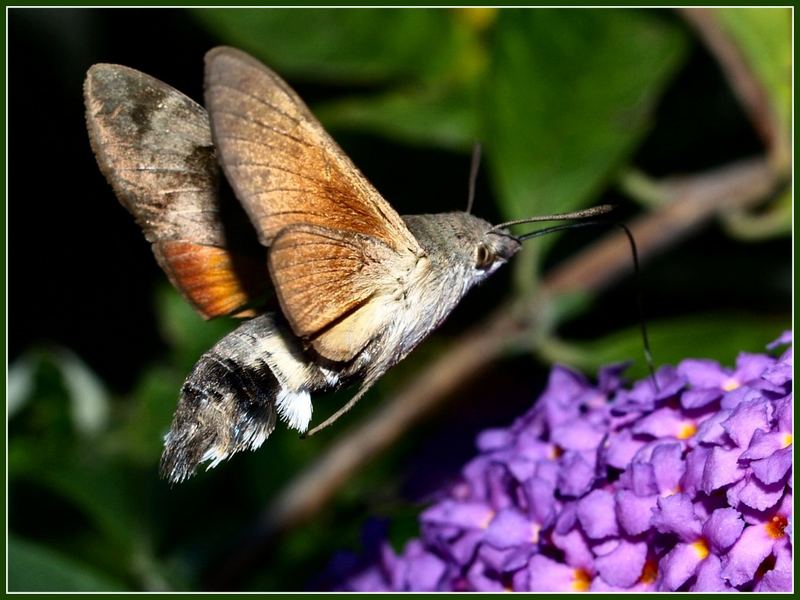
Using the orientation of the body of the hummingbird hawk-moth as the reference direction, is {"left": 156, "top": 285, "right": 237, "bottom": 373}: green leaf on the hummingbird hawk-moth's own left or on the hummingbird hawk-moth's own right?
on the hummingbird hawk-moth's own left

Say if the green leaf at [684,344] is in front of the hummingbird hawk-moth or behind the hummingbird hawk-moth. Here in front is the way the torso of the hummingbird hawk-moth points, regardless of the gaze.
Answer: in front

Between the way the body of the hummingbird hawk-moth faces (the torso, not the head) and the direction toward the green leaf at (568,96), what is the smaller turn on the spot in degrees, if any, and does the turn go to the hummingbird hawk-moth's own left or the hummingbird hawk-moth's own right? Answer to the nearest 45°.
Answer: approximately 45° to the hummingbird hawk-moth's own left

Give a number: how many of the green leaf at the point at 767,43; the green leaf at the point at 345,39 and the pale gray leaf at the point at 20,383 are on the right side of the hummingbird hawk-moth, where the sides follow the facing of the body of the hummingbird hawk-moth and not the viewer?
0

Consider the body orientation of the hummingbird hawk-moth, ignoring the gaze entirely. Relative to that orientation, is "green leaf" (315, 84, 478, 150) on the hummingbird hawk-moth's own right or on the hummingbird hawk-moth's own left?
on the hummingbird hawk-moth's own left

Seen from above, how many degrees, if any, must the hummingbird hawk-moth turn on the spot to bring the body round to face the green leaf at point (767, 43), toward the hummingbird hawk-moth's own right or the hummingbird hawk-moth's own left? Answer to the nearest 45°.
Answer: approximately 45° to the hummingbird hawk-moth's own left

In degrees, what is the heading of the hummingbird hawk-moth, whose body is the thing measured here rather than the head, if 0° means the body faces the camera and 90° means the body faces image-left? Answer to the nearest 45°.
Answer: approximately 270°

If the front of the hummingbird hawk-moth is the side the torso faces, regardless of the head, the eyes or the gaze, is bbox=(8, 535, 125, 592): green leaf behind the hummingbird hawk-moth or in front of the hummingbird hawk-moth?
behind

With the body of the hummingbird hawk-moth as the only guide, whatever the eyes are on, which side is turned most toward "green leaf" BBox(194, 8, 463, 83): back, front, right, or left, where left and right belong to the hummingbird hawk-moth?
left

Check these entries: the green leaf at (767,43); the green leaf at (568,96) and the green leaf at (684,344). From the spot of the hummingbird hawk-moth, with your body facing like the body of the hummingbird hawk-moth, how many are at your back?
0

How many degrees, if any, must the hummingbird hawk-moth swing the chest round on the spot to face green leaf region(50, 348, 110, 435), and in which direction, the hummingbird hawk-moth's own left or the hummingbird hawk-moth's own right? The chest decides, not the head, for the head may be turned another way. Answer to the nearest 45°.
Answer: approximately 135° to the hummingbird hawk-moth's own left

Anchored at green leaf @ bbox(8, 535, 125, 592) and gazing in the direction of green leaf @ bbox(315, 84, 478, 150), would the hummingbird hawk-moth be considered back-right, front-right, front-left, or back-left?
front-right
